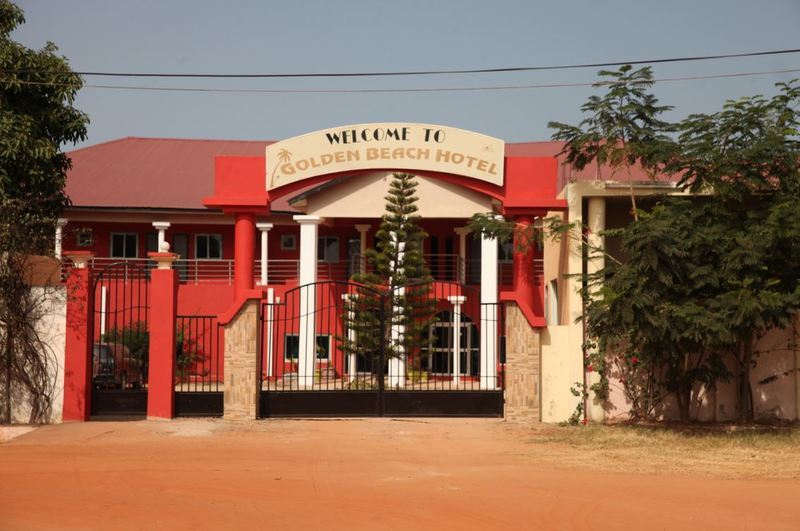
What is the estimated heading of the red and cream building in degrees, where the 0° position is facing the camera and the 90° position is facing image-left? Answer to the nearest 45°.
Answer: approximately 0°

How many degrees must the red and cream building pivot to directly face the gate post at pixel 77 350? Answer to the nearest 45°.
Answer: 0° — it already faces it

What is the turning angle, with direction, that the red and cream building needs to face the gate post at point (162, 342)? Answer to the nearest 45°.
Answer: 0° — it already faces it

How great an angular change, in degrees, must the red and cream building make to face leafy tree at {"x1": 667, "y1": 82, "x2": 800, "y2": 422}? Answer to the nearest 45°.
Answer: approximately 45° to its left
